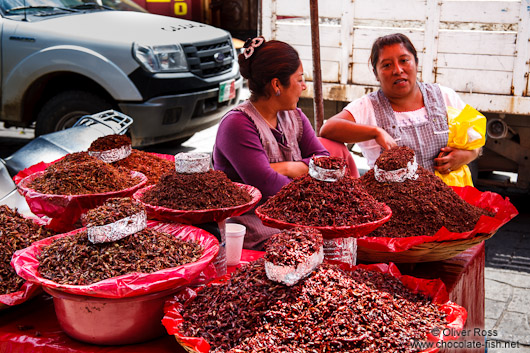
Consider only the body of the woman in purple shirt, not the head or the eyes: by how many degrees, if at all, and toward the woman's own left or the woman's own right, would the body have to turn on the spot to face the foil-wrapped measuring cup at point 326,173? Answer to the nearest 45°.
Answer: approximately 45° to the woman's own right

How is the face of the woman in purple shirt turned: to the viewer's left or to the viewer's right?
to the viewer's right

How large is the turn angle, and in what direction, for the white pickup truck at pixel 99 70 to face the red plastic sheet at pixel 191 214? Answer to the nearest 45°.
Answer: approximately 45° to its right

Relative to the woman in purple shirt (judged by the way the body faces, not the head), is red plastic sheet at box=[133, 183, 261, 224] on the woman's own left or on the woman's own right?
on the woman's own right

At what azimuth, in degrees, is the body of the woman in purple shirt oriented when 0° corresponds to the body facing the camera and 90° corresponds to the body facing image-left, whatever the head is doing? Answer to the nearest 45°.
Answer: approximately 315°

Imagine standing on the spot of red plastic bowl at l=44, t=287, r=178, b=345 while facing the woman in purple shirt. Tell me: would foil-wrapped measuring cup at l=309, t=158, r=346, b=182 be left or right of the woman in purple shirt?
right

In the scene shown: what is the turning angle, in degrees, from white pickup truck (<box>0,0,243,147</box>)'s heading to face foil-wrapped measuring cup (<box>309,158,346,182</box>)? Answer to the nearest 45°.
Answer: approximately 45° to its right

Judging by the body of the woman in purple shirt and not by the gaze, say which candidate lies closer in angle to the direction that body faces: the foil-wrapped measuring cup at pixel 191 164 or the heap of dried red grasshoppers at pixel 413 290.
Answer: the heap of dried red grasshoppers

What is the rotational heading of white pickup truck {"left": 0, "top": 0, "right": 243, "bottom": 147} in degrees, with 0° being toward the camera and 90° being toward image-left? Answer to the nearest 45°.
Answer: approximately 315°
